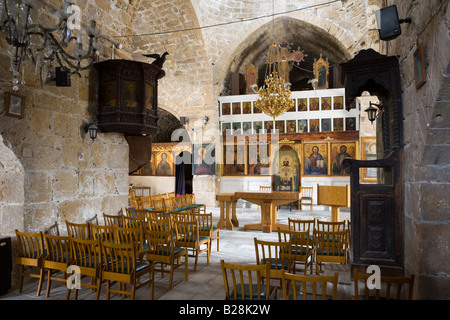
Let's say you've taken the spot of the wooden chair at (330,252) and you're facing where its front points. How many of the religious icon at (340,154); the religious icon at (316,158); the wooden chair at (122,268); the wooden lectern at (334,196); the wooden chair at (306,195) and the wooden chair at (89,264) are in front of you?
4

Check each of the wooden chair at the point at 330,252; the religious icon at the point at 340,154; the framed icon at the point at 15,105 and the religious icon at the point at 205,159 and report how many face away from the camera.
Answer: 1

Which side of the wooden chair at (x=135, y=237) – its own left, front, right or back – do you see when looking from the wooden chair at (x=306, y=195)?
front

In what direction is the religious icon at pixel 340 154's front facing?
toward the camera

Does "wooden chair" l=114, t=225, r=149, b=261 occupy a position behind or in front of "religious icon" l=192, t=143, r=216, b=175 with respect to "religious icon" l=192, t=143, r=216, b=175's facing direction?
in front

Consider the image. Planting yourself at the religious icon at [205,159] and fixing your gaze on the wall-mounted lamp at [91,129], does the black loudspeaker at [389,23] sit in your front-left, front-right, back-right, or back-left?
front-left

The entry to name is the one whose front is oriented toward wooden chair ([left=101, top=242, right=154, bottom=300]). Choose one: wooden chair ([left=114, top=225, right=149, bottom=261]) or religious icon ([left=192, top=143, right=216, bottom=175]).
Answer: the religious icon

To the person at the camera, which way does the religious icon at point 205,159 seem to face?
facing the viewer

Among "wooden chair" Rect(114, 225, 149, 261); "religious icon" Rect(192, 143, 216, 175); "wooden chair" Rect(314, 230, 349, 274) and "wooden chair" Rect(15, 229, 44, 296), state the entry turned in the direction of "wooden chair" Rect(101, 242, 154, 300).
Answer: the religious icon

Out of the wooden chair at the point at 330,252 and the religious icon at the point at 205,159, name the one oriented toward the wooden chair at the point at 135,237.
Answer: the religious icon

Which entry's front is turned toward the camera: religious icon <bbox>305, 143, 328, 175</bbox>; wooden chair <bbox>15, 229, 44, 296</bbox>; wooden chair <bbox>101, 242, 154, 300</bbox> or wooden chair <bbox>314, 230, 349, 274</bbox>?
the religious icon

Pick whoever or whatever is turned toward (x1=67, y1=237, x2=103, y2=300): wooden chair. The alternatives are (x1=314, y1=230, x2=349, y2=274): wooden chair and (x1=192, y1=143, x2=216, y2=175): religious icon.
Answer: the religious icon

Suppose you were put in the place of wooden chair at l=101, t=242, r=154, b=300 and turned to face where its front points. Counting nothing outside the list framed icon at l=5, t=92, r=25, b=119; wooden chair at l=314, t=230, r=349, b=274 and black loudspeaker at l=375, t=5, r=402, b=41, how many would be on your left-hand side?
1
